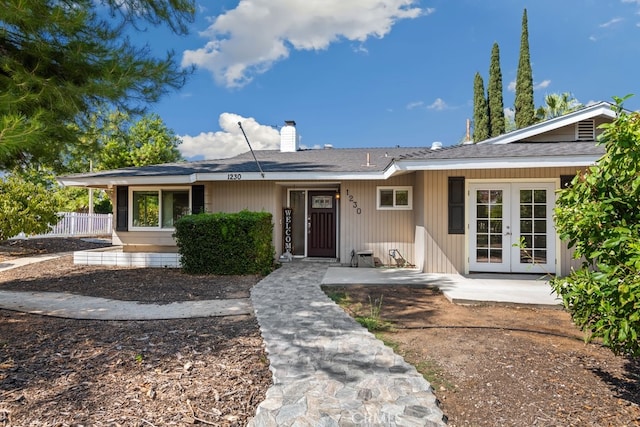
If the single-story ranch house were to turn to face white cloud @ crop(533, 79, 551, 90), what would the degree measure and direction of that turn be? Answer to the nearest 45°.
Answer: approximately 135° to its left

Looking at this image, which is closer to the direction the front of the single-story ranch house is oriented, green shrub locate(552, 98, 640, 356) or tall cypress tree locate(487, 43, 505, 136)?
the green shrub

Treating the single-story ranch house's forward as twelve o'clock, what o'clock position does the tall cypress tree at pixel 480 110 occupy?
The tall cypress tree is roughly at 7 o'clock from the single-story ranch house.

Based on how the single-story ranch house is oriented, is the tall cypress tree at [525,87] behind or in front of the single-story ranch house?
behind

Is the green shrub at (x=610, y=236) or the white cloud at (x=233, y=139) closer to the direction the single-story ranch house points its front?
the green shrub

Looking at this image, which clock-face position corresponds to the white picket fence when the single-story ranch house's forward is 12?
The white picket fence is roughly at 4 o'clock from the single-story ranch house.

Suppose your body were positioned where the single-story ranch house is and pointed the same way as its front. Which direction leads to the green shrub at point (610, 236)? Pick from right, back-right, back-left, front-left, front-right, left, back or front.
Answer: front

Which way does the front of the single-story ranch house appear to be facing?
toward the camera
